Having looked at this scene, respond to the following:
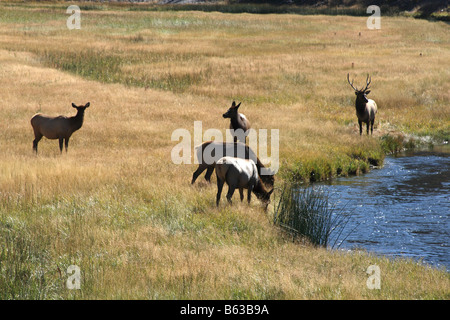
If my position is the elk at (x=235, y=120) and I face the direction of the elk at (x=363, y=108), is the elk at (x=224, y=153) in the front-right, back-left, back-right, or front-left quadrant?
back-right

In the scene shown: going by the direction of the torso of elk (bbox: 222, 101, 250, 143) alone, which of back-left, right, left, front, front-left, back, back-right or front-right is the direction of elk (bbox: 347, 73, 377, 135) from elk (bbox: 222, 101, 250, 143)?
back

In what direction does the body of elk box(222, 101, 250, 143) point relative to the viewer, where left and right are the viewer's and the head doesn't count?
facing the viewer and to the left of the viewer

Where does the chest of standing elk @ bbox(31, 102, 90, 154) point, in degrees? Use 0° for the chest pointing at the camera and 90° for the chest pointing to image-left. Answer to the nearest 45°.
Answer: approximately 270°

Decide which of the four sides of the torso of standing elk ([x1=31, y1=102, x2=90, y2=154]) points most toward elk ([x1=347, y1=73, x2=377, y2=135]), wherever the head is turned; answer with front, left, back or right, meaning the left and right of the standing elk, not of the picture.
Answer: front

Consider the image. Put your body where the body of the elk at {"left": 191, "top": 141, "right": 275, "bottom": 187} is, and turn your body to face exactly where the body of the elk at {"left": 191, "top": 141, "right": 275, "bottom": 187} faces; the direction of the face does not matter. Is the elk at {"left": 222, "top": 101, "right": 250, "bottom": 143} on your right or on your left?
on your left

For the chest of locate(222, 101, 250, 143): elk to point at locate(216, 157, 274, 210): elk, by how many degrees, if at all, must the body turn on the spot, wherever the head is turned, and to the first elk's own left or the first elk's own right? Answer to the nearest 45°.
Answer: approximately 45° to the first elk's own left

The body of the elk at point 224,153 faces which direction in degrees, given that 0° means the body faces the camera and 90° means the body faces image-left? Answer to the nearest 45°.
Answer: approximately 270°

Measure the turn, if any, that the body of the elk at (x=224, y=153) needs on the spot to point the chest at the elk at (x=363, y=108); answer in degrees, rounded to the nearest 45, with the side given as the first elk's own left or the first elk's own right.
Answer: approximately 45° to the first elk's own left

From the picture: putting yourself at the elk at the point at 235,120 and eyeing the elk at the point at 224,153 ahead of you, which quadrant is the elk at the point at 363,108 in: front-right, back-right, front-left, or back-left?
back-left
